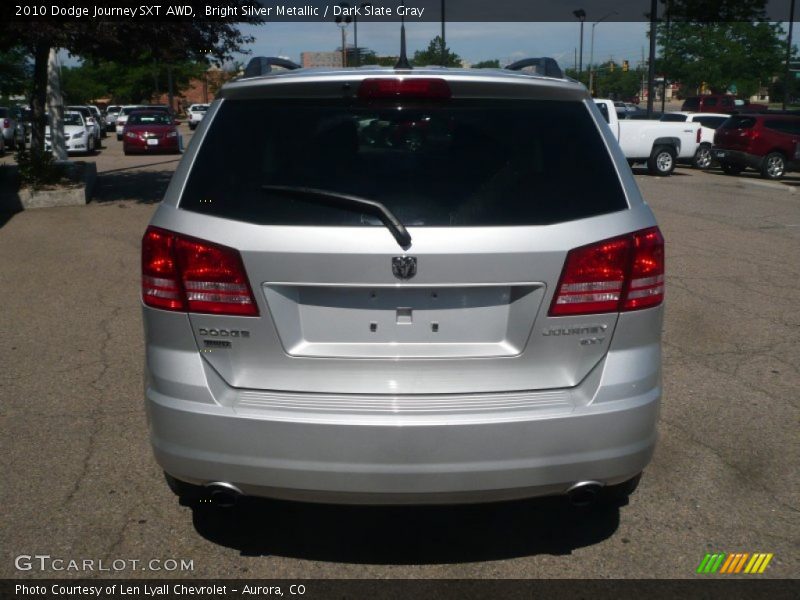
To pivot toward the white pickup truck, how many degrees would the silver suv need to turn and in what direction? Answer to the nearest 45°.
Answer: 0° — it already faces it

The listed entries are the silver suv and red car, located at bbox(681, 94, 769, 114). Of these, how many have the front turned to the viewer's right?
1

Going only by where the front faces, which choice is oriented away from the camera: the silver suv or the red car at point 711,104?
the silver suv

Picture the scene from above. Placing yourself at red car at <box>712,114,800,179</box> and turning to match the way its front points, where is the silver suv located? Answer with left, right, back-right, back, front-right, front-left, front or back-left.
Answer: back-right

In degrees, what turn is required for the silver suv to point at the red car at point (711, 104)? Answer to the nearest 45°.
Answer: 0° — it already faces it

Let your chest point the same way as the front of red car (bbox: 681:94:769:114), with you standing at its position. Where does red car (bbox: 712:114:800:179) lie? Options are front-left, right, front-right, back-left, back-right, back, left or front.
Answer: right

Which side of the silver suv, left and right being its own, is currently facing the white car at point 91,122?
front

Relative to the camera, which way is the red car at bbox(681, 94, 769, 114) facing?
to the viewer's right

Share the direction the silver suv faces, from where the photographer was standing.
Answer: facing away from the viewer

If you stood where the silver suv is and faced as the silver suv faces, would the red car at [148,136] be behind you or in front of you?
in front

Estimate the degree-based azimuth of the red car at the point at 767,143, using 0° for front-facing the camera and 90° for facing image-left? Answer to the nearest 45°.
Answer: approximately 225°

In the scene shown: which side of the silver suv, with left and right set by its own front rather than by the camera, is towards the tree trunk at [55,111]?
front

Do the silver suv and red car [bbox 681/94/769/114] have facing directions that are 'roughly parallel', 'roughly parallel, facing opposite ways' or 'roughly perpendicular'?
roughly perpendicular

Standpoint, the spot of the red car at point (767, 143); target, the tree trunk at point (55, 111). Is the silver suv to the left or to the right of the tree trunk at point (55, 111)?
left

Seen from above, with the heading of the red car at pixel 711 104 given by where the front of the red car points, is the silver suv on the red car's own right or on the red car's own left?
on the red car's own right
